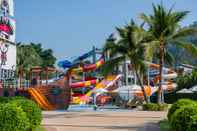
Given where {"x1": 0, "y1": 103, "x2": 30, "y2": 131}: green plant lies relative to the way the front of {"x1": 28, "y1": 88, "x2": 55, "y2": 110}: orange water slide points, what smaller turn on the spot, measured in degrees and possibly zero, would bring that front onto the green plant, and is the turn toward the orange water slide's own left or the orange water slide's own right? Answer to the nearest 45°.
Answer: approximately 45° to the orange water slide's own right

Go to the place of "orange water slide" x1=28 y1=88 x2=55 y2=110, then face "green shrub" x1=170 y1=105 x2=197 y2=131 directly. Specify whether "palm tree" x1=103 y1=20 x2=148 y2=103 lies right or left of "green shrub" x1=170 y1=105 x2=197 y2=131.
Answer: left

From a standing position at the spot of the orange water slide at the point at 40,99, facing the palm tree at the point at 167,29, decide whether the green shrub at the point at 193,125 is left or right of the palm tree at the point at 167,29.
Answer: right

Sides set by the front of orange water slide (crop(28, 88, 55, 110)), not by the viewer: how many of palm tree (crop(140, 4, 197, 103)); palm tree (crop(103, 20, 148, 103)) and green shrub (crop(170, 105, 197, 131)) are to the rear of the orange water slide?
0
